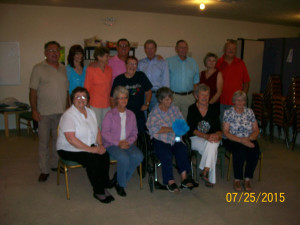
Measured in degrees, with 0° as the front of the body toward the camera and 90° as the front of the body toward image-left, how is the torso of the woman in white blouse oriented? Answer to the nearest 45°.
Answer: approximately 315°

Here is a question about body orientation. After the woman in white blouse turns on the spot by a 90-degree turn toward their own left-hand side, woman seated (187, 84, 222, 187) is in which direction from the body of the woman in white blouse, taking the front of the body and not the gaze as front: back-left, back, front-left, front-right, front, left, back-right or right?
front-right

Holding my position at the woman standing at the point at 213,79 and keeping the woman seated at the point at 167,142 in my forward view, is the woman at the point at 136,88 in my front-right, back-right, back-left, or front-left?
front-right

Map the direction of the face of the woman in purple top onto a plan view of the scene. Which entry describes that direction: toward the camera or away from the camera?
toward the camera

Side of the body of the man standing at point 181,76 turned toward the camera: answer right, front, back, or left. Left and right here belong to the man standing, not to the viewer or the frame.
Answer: front

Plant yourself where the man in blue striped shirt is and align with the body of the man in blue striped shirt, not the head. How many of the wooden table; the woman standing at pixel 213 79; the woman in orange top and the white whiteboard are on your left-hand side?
1

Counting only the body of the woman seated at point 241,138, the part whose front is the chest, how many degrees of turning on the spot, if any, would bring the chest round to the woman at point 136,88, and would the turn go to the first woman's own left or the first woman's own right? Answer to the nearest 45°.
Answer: approximately 90° to the first woman's own right

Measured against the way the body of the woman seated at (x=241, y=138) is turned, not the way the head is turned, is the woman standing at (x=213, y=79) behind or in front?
behind

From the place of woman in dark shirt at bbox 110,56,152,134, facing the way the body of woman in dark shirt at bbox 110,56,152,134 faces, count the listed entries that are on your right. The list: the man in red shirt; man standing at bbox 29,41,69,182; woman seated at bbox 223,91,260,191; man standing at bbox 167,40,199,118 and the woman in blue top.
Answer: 2

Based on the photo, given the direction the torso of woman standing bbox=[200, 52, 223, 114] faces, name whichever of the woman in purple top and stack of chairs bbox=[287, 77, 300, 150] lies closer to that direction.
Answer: the woman in purple top

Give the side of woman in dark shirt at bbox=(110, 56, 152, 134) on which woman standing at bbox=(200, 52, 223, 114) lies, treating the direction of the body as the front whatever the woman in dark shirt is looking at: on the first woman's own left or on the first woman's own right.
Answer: on the first woman's own left

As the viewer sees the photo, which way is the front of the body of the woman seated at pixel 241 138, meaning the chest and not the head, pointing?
toward the camera

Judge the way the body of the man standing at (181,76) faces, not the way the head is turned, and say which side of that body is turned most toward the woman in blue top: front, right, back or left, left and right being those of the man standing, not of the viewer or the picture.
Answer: right
